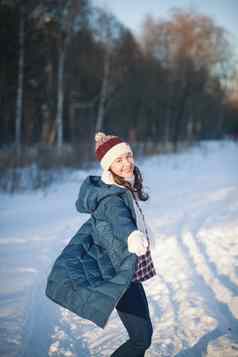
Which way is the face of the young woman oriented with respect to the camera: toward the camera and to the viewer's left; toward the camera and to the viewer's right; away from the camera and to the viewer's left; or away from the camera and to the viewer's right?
toward the camera and to the viewer's right

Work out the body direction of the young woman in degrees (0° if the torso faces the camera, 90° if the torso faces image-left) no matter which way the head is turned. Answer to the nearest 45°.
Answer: approximately 270°
